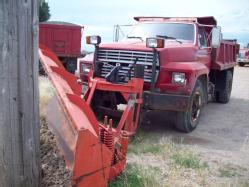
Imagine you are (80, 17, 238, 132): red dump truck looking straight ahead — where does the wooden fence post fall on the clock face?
The wooden fence post is roughly at 11 o'clock from the red dump truck.

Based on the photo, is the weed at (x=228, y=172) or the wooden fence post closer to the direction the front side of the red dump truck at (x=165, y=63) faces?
the wooden fence post

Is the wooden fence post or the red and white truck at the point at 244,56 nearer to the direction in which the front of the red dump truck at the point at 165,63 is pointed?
the wooden fence post

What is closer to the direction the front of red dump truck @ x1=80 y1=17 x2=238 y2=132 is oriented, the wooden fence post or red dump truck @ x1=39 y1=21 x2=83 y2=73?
the wooden fence post

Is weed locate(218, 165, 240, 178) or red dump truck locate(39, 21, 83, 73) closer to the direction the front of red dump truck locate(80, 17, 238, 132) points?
the weed

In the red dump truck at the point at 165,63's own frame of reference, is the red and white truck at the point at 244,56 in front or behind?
behind

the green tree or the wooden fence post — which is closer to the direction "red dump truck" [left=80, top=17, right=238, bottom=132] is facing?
the wooden fence post

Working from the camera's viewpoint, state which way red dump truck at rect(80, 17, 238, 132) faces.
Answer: facing the viewer and to the left of the viewer

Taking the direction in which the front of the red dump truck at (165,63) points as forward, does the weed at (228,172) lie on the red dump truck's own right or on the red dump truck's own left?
on the red dump truck's own left
